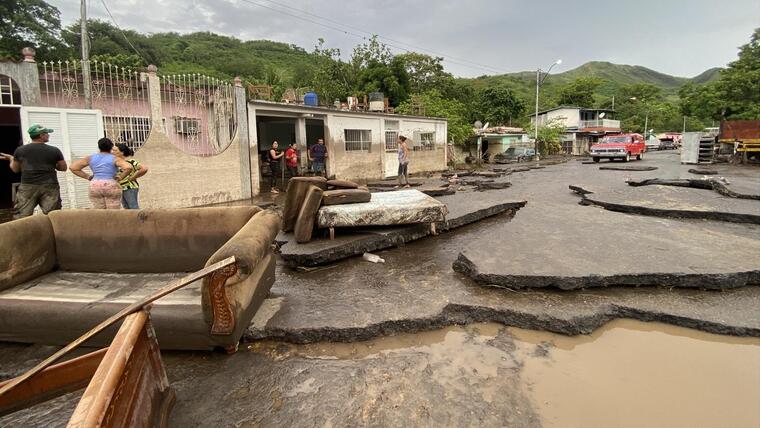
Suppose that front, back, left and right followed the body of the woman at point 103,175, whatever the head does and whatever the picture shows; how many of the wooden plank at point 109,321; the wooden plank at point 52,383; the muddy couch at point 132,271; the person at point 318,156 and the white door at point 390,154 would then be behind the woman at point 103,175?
3

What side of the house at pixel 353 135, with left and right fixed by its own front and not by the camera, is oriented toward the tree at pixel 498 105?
left

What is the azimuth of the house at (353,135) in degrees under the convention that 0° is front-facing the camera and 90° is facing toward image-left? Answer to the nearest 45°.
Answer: approximately 315°

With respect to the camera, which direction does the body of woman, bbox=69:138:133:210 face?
away from the camera

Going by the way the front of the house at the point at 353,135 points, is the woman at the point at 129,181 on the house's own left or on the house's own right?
on the house's own right
